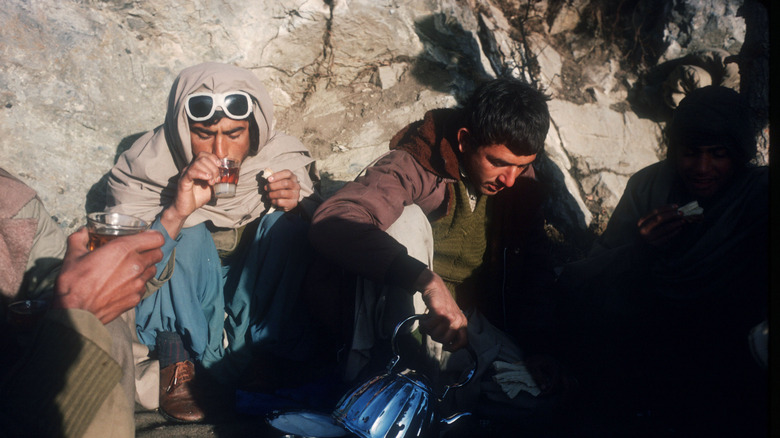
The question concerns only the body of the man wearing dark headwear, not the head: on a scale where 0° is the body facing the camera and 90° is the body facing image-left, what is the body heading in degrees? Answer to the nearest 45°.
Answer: approximately 45°
